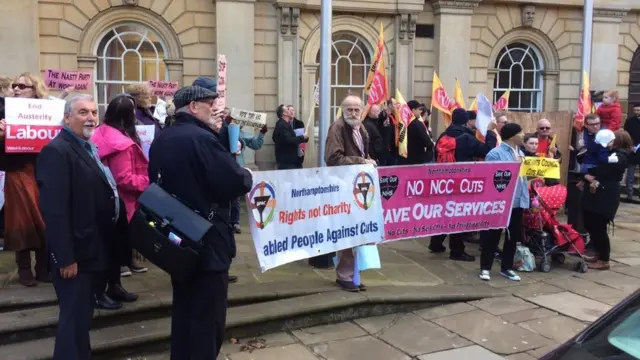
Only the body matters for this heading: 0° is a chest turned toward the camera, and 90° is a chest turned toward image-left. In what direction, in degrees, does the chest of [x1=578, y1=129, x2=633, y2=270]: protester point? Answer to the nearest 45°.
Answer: approximately 90°

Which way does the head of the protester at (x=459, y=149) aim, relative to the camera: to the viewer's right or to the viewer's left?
to the viewer's right

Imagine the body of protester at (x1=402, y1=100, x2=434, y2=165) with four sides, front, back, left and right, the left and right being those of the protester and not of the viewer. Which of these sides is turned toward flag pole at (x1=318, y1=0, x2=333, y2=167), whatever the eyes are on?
right

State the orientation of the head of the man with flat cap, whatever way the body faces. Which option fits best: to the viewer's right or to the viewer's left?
to the viewer's right

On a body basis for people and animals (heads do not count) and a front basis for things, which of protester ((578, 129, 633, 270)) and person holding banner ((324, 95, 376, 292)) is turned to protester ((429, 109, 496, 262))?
protester ((578, 129, 633, 270))

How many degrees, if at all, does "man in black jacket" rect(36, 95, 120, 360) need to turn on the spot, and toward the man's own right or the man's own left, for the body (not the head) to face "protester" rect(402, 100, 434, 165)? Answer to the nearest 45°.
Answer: approximately 90° to the man's own left

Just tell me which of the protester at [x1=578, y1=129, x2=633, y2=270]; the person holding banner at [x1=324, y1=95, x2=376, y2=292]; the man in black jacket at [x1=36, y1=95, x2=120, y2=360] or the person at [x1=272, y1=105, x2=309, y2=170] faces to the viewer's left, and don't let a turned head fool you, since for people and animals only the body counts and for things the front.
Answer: the protester

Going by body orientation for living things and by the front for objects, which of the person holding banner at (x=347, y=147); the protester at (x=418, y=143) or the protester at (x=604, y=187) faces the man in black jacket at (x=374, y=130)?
the protester at (x=604, y=187)

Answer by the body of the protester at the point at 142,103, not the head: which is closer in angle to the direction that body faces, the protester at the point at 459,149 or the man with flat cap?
the protester

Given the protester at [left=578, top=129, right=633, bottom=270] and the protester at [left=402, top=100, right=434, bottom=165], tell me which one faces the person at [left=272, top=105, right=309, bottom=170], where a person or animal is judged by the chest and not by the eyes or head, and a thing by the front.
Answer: the protester at [left=578, top=129, right=633, bottom=270]

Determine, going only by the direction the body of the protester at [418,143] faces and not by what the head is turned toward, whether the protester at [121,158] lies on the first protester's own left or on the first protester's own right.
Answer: on the first protester's own right

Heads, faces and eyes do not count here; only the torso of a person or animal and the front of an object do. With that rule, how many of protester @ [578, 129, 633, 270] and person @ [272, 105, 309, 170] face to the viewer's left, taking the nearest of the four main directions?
1
